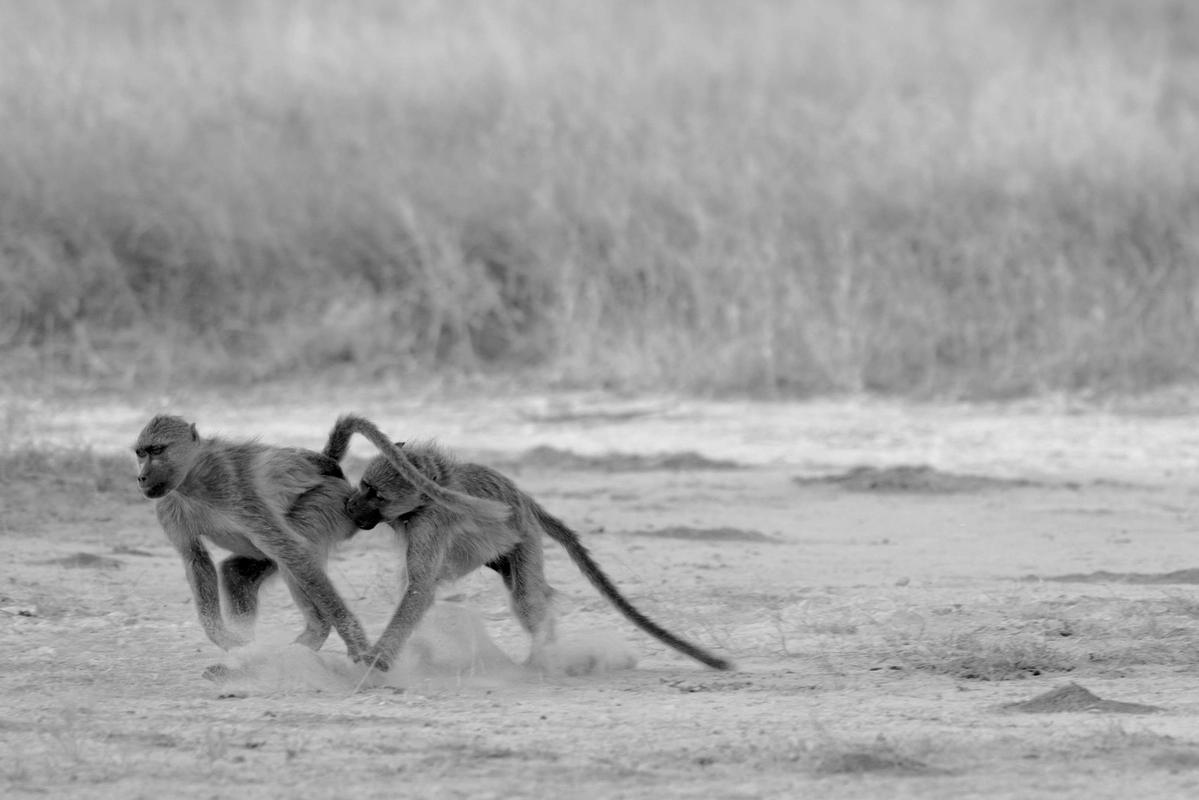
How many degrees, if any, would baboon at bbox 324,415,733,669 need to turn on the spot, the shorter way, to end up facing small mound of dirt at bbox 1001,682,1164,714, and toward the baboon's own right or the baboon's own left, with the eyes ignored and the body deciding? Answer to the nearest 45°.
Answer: approximately 135° to the baboon's own left

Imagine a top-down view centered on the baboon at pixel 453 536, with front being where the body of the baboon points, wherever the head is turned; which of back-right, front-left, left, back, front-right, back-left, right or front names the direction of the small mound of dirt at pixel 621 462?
right

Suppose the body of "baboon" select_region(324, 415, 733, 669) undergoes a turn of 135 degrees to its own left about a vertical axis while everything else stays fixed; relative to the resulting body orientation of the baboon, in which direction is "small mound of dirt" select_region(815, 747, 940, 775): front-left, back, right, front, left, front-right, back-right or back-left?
front

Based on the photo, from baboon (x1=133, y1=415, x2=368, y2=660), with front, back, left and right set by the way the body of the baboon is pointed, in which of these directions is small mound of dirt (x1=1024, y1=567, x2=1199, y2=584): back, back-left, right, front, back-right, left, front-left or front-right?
back

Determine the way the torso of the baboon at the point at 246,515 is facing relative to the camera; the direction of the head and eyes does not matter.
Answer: to the viewer's left

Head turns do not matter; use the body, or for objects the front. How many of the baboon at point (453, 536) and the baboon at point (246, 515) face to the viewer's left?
2

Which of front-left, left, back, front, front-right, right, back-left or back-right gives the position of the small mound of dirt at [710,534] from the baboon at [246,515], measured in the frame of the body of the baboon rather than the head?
back-right

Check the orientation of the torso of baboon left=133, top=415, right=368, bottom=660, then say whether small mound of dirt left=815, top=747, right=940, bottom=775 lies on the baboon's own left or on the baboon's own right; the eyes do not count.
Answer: on the baboon's own left

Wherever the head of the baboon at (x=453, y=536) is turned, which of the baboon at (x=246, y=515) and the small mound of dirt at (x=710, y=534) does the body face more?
the baboon

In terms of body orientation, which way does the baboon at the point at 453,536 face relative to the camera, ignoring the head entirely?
to the viewer's left

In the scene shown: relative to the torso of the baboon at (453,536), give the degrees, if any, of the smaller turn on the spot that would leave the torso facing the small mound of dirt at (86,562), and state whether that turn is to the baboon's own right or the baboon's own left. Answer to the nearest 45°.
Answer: approximately 45° to the baboon's own right
